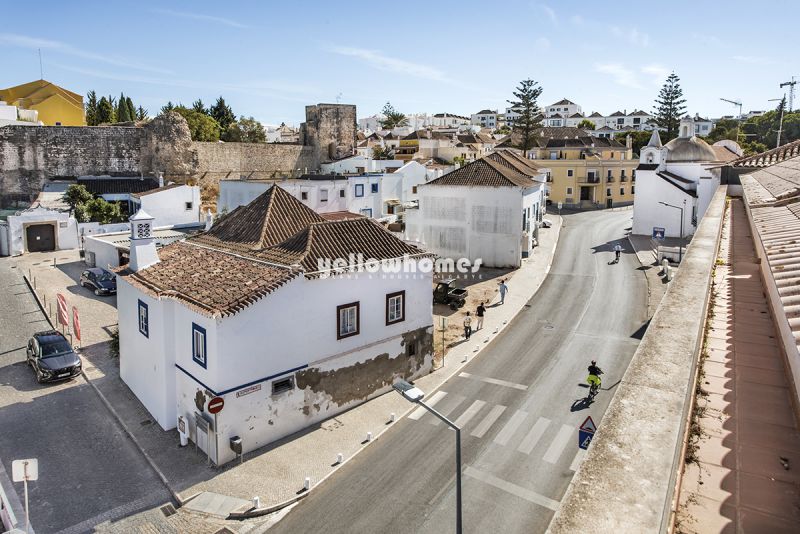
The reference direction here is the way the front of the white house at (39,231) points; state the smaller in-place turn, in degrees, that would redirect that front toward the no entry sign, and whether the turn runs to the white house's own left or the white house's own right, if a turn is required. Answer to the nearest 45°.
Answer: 0° — it already faces it

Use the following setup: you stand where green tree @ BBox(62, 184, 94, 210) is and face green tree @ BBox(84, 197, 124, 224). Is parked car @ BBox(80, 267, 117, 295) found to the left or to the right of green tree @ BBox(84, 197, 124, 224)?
right

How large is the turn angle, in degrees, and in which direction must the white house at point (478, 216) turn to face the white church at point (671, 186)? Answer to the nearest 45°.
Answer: approximately 45° to its left

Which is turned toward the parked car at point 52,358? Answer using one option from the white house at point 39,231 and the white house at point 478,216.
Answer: the white house at point 39,231

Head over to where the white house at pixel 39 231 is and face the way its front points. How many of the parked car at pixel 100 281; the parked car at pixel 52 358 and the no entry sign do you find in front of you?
3

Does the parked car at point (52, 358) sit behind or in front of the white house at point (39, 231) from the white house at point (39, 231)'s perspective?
in front

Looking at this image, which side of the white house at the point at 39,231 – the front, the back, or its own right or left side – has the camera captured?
front
